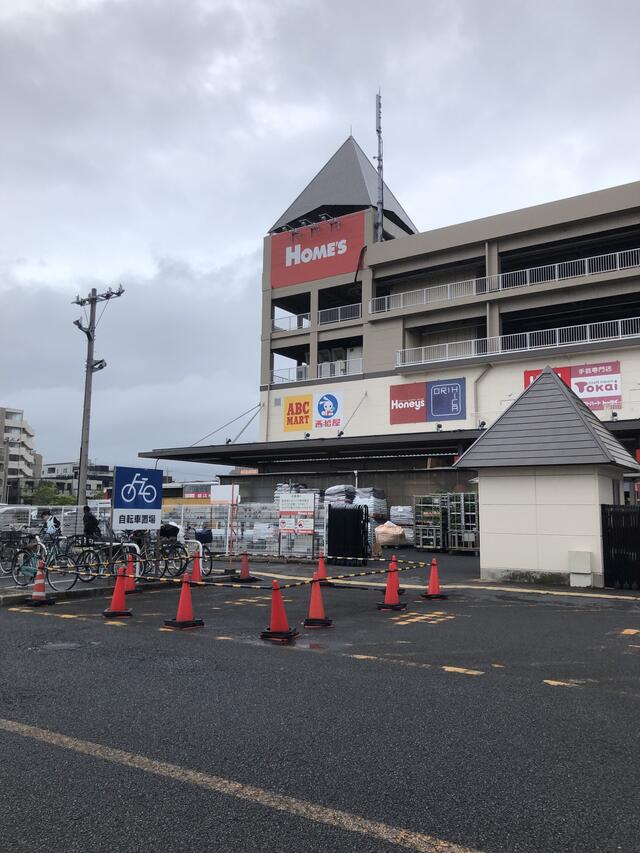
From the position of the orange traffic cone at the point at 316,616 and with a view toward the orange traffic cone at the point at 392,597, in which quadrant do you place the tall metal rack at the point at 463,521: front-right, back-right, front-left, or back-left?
front-left

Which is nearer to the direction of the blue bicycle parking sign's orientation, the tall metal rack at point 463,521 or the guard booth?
the guard booth

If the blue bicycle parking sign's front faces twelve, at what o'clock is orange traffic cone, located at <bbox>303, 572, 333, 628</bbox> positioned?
The orange traffic cone is roughly at 11 o'clock from the blue bicycle parking sign.

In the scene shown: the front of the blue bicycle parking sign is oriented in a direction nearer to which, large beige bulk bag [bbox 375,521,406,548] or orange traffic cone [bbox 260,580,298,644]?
the orange traffic cone

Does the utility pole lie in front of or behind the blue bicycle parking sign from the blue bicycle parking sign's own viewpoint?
behind

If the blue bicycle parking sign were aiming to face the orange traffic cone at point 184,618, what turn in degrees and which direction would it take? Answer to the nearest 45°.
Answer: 0° — it already faces it

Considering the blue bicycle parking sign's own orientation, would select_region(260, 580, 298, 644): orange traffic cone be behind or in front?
in front

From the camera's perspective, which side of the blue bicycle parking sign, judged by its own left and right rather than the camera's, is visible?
front

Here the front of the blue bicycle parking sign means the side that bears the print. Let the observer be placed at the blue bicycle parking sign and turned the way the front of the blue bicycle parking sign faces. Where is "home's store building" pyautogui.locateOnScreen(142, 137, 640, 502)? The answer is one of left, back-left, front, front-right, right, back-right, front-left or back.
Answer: back-left

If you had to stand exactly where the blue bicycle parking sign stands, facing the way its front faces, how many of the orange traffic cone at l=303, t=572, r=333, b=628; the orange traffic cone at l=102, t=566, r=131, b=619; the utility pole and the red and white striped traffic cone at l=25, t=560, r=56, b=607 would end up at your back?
1

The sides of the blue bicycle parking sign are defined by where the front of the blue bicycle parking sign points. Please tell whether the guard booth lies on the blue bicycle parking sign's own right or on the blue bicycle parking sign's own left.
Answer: on the blue bicycle parking sign's own left

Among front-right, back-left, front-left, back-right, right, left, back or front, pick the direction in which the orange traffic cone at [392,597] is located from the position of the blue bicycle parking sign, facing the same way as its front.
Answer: front-left

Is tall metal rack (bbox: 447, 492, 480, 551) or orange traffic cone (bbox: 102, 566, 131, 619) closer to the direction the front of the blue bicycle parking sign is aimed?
the orange traffic cone

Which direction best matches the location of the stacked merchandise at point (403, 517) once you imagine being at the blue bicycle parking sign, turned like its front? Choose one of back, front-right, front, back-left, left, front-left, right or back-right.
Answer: back-left

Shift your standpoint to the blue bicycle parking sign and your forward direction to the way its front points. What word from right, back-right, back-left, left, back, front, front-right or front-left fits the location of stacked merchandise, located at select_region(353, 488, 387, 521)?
back-left

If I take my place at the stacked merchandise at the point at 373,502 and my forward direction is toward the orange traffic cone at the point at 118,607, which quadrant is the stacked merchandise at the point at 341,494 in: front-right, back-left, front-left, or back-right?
front-right

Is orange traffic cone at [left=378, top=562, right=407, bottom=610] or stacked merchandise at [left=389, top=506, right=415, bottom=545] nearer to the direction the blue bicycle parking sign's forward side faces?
the orange traffic cone

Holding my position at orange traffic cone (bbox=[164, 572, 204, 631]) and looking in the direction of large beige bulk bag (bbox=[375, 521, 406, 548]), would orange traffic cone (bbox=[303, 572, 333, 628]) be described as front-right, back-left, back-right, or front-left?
front-right
